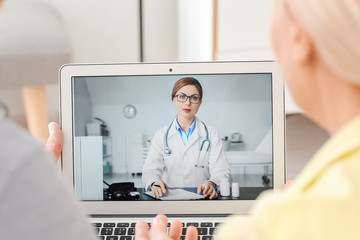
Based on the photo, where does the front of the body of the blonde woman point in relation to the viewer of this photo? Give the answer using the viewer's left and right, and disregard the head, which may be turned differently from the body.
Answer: facing away from the viewer and to the left of the viewer

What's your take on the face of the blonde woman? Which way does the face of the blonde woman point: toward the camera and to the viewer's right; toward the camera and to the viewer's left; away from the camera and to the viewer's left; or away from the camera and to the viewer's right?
away from the camera and to the viewer's left

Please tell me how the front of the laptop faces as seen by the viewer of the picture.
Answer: facing the viewer

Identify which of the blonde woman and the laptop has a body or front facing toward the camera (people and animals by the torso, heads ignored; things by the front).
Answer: the laptop

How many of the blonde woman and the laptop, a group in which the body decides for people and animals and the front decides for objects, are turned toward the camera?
1
